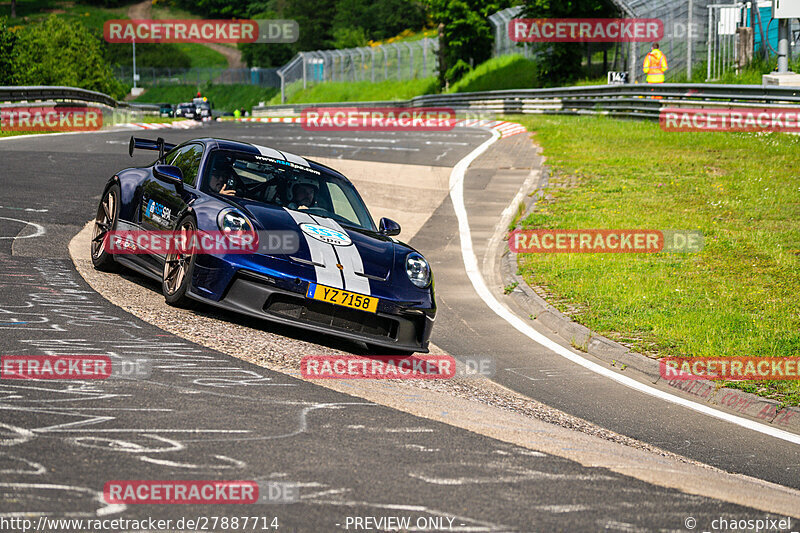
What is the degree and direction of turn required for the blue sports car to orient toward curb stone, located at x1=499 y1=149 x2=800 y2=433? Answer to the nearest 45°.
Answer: approximately 45° to its left

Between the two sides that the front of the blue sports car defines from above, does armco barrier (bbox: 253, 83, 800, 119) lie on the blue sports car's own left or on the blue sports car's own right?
on the blue sports car's own left

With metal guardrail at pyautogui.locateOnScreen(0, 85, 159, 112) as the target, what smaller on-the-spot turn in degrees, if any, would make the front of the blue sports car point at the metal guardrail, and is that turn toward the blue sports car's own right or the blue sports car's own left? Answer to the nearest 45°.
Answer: approximately 135° to the blue sports car's own left

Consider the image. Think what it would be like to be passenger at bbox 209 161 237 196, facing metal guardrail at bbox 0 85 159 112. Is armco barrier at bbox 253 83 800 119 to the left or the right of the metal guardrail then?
right

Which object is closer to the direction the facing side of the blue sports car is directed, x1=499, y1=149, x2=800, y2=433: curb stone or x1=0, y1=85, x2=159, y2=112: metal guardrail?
the curb stone

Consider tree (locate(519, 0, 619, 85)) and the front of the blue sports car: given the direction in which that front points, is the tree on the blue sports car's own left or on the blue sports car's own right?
on the blue sports car's own left

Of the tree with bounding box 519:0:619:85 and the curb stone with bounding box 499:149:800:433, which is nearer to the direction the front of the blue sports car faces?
the curb stone

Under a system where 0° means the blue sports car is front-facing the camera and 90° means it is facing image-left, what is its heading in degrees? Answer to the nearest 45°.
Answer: approximately 315°

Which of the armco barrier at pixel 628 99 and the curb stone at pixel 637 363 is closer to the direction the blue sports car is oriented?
the curb stone
